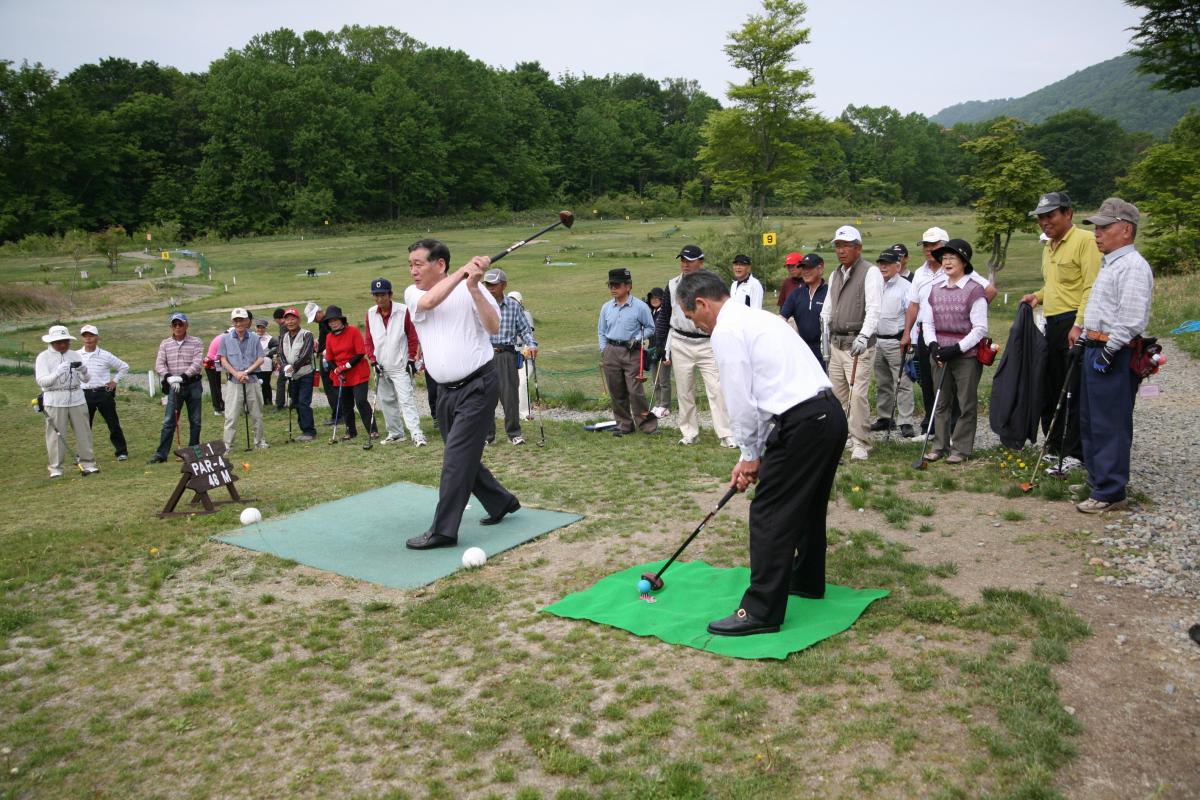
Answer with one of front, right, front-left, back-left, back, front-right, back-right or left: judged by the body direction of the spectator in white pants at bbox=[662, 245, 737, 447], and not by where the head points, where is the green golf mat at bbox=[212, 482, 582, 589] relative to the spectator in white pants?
front-right

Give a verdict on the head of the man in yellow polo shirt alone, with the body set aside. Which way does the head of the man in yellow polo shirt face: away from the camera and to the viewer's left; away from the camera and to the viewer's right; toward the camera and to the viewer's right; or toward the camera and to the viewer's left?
toward the camera and to the viewer's left

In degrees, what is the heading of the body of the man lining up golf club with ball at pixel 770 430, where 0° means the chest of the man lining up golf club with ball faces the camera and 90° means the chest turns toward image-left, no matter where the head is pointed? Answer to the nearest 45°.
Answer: approximately 90°

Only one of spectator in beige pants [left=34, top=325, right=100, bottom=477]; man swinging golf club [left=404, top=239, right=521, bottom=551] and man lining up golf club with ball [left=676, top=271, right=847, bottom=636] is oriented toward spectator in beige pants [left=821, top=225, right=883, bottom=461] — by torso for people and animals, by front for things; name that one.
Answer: spectator in beige pants [left=34, top=325, right=100, bottom=477]

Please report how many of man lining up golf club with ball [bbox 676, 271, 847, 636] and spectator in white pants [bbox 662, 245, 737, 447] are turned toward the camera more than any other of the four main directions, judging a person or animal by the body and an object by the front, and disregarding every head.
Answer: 1

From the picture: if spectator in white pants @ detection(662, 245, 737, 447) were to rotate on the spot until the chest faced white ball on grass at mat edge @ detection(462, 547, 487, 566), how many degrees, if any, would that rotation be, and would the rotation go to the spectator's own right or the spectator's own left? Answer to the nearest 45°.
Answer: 0° — they already face it

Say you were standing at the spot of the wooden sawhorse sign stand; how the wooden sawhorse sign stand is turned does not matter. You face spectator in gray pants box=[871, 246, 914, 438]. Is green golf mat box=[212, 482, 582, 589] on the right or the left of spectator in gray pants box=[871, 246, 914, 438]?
right

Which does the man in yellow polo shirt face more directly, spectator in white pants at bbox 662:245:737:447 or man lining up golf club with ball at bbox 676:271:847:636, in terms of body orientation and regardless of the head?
the man lining up golf club with ball

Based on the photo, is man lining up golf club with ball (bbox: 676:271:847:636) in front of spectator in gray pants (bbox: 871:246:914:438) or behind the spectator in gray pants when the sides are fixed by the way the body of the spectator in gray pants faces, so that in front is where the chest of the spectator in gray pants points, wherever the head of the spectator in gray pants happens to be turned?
in front

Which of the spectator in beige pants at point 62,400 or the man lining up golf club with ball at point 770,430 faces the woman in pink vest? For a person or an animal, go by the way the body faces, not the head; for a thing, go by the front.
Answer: the spectator in beige pants

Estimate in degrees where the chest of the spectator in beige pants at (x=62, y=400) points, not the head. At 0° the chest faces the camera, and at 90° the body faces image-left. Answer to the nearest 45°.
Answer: approximately 315°

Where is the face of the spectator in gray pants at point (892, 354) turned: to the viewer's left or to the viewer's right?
to the viewer's left
